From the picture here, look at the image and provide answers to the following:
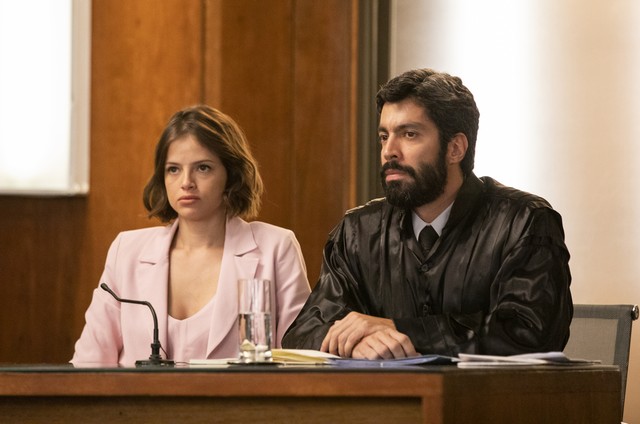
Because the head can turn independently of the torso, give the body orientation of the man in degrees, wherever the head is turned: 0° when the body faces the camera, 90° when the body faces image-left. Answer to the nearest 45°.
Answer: approximately 45°

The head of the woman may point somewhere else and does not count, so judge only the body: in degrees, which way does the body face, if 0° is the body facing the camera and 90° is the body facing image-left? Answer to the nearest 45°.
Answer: approximately 45°

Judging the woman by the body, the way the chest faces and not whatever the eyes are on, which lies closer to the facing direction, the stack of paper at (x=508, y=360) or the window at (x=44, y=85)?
the stack of paper

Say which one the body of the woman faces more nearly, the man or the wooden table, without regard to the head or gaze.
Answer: the wooden table

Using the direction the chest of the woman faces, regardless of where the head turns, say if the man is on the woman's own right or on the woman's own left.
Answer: on the woman's own left
